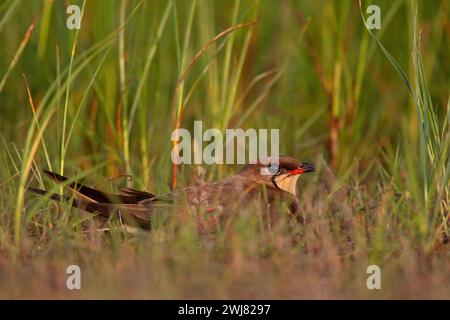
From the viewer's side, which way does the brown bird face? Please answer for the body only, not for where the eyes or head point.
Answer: to the viewer's right
